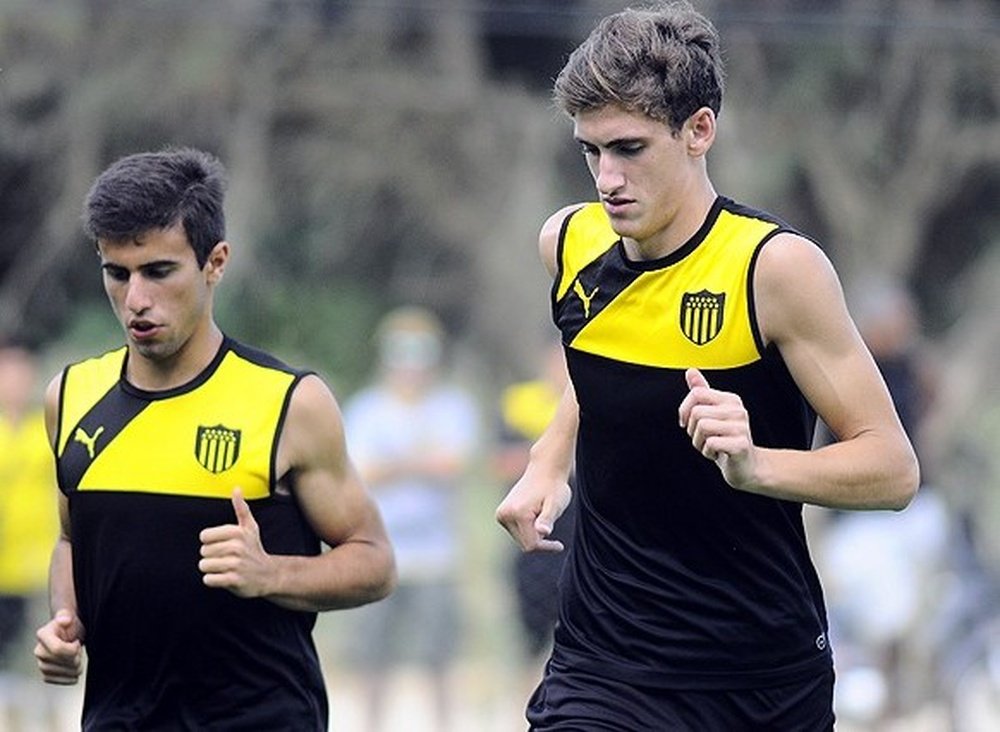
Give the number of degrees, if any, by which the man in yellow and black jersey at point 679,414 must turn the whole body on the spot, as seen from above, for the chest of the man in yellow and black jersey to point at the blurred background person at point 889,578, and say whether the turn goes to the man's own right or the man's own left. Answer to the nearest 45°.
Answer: approximately 135° to the man's own right

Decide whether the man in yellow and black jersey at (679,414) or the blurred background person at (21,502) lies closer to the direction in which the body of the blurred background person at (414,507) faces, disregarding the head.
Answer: the man in yellow and black jersey

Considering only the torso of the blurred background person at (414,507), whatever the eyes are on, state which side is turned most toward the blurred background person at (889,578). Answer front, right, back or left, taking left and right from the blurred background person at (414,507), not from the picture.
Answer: left

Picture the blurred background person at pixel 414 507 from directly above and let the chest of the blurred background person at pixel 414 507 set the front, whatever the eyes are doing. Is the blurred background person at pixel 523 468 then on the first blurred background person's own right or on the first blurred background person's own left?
on the first blurred background person's own left

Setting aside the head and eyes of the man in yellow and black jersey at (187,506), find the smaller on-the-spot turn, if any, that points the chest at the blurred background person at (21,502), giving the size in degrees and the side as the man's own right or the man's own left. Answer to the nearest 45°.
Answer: approximately 135° to the man's own right

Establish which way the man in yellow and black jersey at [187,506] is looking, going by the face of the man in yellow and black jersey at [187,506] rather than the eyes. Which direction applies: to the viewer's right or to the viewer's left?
to the viewer's left

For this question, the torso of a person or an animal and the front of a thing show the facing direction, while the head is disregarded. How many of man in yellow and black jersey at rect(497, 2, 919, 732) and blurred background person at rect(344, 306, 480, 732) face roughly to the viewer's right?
0

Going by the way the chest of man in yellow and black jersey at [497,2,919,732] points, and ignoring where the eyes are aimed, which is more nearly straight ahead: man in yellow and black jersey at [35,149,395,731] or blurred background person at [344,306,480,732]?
the man in yellow and black jersey

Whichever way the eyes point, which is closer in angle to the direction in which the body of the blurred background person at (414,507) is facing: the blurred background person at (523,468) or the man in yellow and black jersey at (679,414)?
the man in yellow and black jersey

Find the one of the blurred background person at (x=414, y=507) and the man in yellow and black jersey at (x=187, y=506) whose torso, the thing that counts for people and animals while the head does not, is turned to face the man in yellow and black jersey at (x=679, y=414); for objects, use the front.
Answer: the blurred background person

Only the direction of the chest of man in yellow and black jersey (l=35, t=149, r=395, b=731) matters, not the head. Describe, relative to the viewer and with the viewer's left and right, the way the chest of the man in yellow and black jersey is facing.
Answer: facing the viewer and to the left of the viewer
